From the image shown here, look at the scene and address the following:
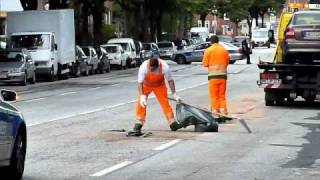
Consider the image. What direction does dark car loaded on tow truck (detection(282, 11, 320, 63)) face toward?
away from the camera

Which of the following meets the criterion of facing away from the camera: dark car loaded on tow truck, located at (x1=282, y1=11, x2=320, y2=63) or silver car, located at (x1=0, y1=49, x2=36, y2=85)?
the dark car loaded on tow truck

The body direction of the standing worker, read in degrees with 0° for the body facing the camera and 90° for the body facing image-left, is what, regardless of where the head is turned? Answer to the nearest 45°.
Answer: approximately 180°
